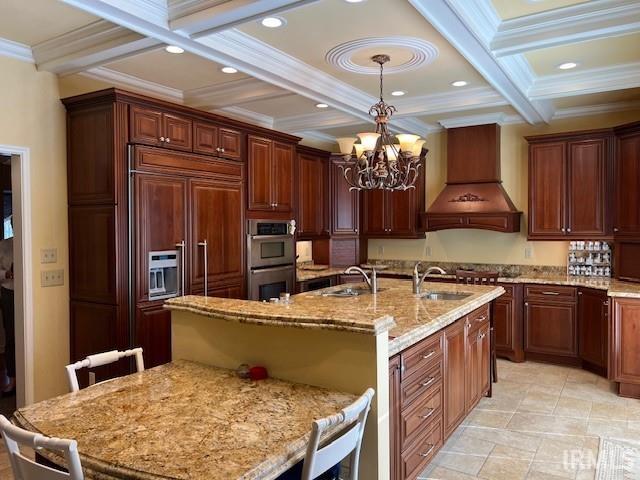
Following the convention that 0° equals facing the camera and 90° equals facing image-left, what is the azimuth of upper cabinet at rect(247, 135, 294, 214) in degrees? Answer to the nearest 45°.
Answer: approximately 315°

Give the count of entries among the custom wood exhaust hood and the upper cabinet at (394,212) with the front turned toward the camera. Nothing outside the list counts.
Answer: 2

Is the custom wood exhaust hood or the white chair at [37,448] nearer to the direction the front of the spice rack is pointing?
the white chair

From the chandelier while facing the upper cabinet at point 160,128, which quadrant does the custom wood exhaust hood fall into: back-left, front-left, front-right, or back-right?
back-right

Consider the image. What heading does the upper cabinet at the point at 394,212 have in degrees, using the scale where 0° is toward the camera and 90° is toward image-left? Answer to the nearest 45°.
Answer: approximately 0°

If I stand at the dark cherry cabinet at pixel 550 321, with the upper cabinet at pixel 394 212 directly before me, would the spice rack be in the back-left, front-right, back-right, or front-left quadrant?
back-right

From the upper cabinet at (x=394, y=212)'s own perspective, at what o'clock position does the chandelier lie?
The chandelier is roughly at 12 o'clock from the upper cabinet.

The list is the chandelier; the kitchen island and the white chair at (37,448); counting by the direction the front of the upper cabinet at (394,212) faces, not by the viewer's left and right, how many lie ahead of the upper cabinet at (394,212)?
3

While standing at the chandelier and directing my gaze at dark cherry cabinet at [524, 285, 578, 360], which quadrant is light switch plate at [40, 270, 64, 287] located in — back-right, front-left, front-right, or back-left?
back-left

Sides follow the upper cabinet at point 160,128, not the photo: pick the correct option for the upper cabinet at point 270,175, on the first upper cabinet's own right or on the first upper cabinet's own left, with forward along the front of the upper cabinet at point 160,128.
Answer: on the first upper cabinet's own left

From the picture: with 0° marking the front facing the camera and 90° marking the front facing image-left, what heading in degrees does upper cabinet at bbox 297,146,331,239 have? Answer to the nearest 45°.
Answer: approximately 315°
